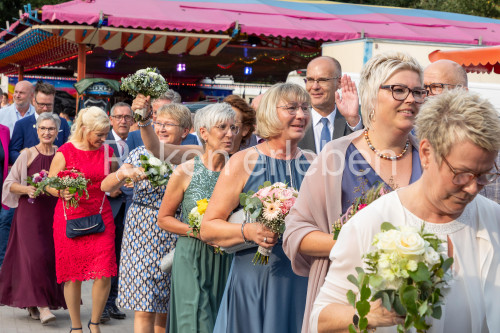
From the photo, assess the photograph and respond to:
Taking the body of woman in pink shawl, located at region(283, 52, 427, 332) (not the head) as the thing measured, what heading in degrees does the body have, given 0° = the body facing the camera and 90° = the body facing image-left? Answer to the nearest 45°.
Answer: approximately 315°

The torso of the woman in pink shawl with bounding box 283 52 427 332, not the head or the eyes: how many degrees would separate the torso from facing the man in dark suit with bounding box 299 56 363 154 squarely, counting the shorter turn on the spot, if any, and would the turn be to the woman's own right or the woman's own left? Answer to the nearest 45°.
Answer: approximately 135° to the woman's own left

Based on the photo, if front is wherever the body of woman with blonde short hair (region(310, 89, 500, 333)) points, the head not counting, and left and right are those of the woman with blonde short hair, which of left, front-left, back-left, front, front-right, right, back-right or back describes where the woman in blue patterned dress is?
back
